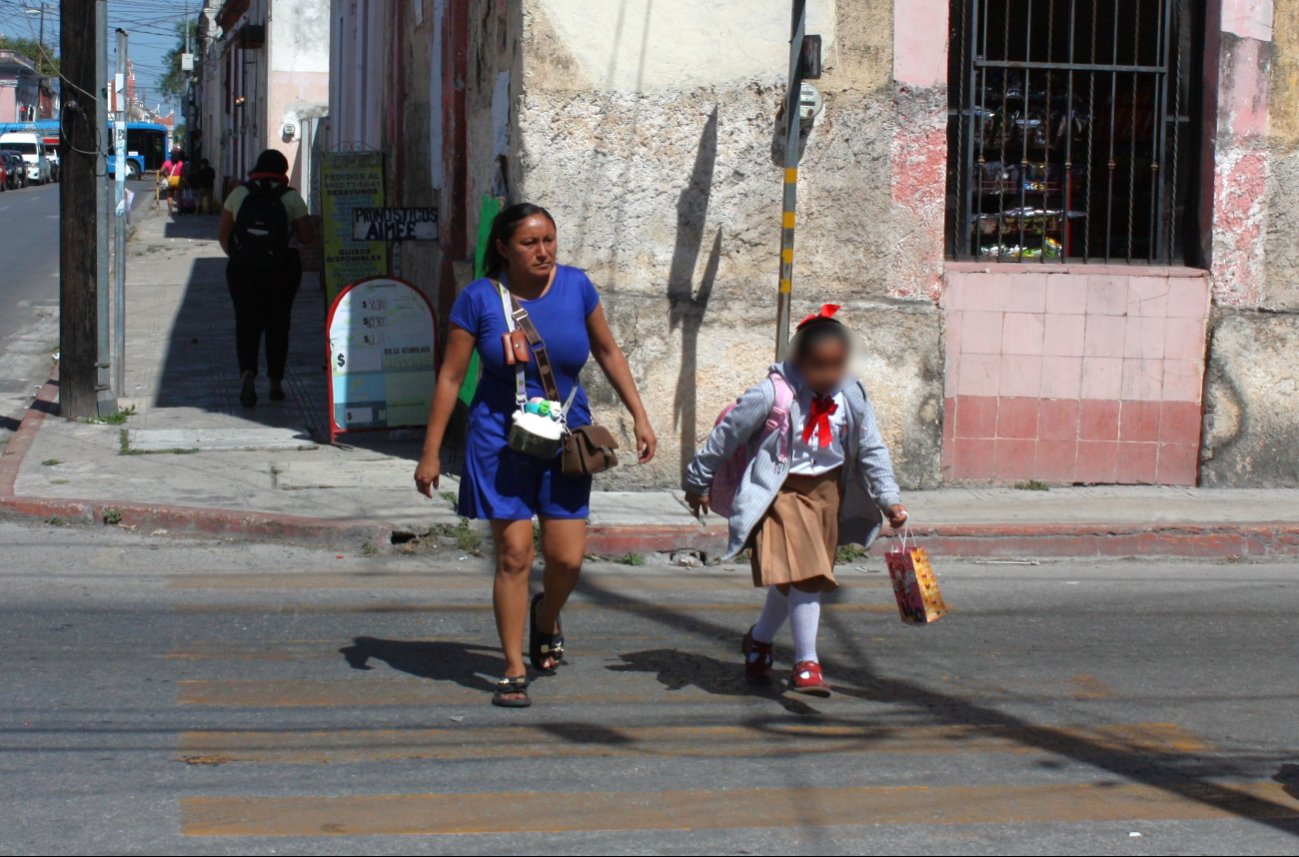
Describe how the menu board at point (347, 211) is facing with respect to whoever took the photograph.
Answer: facing the viewer

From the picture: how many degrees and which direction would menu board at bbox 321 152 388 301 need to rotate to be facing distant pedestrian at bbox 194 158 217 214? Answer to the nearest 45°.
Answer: approximately 180°

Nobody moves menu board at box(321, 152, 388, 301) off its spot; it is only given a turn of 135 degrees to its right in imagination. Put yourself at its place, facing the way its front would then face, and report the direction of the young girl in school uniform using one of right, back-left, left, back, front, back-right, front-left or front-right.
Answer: back-left

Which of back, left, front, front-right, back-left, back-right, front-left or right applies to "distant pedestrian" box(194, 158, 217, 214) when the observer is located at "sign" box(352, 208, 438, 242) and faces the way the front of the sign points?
back

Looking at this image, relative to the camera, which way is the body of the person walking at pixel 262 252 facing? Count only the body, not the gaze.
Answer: away from the camera

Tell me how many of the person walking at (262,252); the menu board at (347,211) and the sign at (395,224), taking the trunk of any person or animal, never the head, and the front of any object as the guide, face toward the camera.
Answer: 2

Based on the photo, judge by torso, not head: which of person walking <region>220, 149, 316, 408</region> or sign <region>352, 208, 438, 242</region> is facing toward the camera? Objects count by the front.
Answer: the sign

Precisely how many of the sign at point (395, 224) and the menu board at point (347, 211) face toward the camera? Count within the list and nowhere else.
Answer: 2

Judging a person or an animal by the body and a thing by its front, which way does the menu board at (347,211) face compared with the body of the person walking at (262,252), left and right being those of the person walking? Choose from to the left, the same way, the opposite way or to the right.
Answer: the opposite way

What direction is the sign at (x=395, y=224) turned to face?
toward the camera

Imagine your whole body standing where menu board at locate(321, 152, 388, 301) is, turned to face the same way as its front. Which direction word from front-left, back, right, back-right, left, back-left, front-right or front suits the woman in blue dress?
front

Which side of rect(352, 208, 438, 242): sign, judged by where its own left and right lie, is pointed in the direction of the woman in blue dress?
front

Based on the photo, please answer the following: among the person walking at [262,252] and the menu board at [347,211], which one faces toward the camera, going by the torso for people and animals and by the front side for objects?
the menu board

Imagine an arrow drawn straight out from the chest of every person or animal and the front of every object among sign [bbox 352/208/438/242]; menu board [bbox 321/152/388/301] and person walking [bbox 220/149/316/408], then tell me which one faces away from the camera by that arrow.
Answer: the person walking

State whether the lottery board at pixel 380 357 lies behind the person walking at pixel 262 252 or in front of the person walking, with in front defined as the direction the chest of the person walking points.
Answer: behind

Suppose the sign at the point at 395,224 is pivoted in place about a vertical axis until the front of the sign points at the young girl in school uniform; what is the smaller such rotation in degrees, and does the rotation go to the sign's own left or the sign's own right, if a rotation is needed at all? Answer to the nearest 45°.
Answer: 0° — it already faces them
